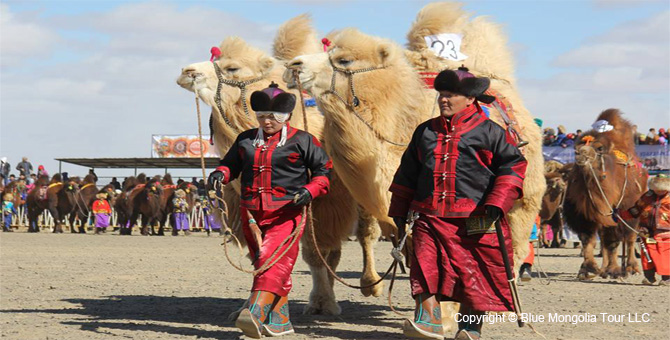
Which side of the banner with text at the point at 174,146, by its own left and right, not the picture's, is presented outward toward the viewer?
front

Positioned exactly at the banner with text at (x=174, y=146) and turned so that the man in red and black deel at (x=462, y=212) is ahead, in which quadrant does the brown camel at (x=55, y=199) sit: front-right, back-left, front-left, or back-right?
front-right

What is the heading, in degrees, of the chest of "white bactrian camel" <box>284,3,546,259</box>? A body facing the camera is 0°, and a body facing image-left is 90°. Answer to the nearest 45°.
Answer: approximately 45°

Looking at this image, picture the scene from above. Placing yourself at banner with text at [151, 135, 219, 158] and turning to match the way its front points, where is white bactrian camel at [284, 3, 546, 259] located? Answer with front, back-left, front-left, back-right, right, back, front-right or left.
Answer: front

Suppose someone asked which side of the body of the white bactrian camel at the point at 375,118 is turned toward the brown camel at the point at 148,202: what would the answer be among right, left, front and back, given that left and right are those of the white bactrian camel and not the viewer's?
right

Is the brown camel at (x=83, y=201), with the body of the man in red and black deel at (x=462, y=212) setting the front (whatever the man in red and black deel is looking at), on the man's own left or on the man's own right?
on the man's own right

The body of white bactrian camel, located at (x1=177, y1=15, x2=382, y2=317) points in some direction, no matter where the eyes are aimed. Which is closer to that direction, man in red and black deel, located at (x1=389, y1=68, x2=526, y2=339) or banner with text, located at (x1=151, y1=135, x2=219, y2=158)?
the man in red and black deel

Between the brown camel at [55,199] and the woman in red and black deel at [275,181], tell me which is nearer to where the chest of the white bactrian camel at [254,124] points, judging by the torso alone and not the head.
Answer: the woman in red and black deel

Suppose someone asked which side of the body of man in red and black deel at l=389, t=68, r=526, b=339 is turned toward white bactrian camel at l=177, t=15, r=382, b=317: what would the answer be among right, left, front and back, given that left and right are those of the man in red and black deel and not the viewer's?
right
